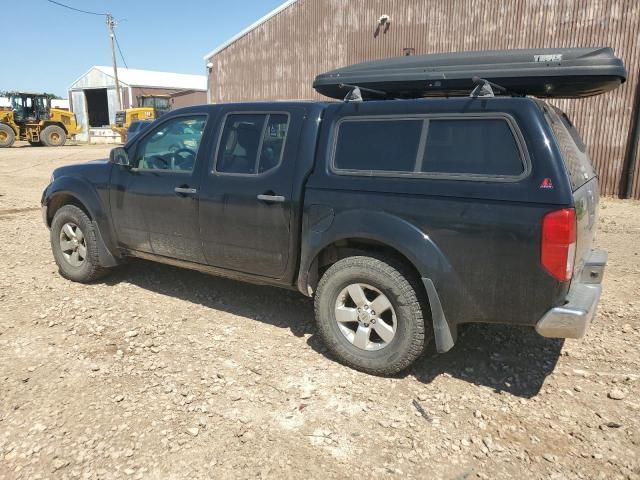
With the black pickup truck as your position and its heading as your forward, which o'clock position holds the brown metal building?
The brown metal building is roughly at 2 o'clock from the black pickup truck.

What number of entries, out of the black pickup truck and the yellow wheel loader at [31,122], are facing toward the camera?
0

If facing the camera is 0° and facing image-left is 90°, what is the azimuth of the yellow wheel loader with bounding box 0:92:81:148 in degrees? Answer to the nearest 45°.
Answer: approximately 90°

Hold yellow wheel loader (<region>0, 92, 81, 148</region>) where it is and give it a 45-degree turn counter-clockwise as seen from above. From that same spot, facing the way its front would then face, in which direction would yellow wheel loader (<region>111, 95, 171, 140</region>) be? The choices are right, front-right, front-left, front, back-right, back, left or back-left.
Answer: back-left

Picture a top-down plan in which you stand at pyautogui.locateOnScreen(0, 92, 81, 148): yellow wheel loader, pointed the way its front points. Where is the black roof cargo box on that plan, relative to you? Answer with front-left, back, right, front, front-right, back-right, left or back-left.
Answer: left

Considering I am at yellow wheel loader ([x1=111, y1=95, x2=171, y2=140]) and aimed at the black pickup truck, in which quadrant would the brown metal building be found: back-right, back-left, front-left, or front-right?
front-left

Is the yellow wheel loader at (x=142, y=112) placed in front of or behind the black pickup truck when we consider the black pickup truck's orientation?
in front

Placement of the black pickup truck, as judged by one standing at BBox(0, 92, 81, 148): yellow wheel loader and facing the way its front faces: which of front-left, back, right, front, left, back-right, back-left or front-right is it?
left

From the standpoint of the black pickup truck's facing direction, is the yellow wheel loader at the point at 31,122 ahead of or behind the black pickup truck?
ahead

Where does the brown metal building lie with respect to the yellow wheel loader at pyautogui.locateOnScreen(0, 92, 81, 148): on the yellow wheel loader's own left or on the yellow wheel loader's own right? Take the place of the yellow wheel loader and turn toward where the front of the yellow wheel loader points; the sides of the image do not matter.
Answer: on the yellow wheel loader's own left

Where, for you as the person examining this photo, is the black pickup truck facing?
facing away from the viewer and to the left of the viewer
